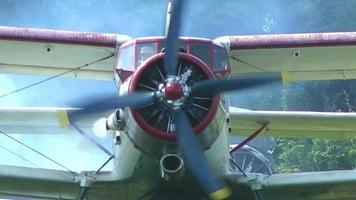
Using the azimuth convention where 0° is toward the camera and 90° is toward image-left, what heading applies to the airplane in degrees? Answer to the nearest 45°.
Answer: approximately 0°
